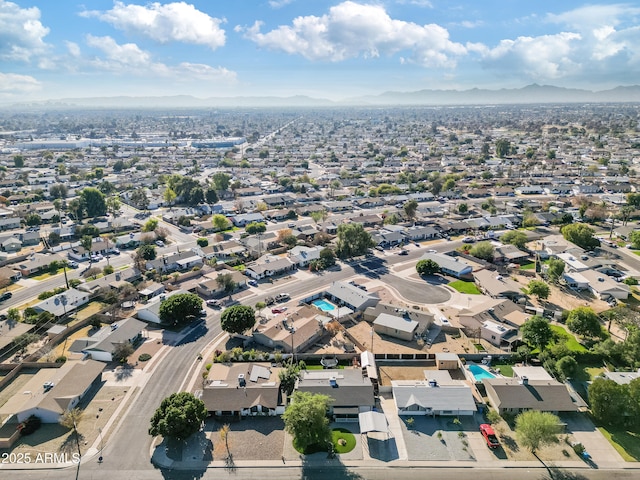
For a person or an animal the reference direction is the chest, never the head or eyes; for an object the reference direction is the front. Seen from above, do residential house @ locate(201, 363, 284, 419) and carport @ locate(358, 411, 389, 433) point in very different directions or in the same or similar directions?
same or similar directions

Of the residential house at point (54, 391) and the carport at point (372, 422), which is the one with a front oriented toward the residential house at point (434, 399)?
the residential house at point (54, 391)

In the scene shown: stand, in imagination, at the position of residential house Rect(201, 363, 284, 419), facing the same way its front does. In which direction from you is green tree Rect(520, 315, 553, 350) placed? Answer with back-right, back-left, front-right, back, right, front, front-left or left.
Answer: left

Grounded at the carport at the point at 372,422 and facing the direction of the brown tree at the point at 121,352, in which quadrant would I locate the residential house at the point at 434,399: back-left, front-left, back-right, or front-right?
back-right

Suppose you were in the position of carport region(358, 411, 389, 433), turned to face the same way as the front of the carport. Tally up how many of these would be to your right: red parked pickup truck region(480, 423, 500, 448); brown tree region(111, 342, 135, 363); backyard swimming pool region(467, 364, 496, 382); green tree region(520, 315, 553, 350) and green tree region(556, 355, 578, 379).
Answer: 1

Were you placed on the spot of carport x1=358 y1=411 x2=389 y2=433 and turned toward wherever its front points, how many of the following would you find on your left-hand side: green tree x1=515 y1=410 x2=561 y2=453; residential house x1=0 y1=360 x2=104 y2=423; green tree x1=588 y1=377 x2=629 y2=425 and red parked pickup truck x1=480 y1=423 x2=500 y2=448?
3

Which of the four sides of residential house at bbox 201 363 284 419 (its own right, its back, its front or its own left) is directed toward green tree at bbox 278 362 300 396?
left

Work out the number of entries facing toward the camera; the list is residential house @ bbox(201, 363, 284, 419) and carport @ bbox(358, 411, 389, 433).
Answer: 2

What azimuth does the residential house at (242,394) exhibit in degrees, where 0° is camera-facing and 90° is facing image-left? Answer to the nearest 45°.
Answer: approximately 0°

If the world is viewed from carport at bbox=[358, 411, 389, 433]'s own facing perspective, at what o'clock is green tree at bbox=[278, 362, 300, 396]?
The green tree is roughly at 4 o'clock from the carport.

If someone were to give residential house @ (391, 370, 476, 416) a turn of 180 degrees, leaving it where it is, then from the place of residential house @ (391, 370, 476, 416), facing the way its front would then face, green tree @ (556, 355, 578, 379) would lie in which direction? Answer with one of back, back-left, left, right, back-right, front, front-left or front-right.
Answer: front-right

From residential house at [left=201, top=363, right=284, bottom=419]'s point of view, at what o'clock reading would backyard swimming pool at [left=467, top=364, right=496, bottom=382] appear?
The backyard swimming pool is roughly at 9 o'clock from the residential house.

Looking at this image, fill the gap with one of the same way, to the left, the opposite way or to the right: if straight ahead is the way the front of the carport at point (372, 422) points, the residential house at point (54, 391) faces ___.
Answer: to the left

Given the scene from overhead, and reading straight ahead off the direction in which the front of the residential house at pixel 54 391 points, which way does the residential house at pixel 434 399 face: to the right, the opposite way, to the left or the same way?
to the right

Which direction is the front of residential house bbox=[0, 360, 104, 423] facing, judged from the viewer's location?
facing the viewer and to the right of the viewer

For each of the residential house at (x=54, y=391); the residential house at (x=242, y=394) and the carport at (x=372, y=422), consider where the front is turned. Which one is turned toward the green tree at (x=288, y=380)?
the residential house at (x=54, y=391)

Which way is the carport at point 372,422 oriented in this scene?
toward the camera

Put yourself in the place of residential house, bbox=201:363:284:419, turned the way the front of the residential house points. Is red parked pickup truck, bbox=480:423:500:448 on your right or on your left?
on your left

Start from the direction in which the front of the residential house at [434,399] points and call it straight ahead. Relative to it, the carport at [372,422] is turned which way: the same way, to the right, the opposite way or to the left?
the same way

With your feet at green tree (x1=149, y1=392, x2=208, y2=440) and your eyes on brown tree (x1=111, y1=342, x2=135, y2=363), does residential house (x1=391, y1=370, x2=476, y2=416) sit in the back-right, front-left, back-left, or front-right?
back-right

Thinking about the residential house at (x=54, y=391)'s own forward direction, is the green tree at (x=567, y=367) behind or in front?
in front

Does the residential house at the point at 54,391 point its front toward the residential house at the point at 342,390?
yes
